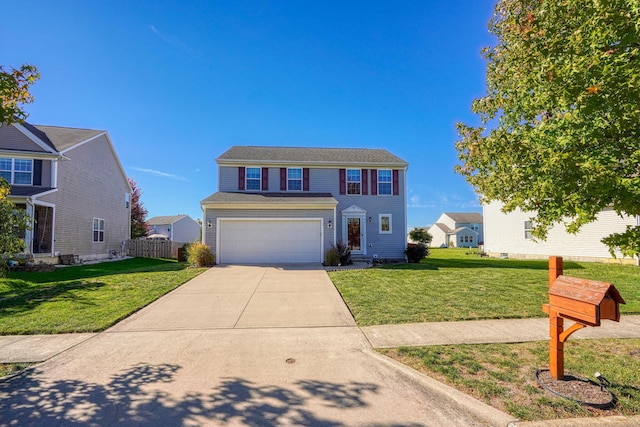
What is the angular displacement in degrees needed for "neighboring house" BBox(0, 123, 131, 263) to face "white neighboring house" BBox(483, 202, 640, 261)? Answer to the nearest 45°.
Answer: approximately 90° to its left

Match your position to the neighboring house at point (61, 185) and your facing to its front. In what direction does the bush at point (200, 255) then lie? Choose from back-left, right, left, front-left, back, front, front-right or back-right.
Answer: left

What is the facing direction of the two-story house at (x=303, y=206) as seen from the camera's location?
facing the viewer

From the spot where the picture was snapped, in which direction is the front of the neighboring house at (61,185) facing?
facing the viewer and to the left of the viewer

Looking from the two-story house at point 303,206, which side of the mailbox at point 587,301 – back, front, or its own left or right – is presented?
back

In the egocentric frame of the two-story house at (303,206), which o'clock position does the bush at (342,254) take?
The bush is roughly at 11 o'clock from the two-story house.

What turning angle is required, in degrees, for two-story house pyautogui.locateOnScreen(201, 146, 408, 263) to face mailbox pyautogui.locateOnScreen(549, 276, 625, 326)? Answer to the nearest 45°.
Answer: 0° — it already faces it

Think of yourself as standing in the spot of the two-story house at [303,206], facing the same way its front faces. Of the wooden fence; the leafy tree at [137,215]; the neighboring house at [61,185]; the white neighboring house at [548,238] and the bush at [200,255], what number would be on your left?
1

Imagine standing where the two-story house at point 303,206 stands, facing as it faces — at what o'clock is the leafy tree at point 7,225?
The leafy tree is roughly at 1 o'clock from the two-story house.

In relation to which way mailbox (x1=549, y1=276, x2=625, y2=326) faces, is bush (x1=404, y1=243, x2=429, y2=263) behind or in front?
behind
